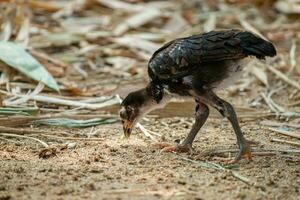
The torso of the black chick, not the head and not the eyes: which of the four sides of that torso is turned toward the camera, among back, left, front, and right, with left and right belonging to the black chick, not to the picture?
left

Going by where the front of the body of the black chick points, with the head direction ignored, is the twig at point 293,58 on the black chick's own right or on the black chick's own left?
on the black chick's own right

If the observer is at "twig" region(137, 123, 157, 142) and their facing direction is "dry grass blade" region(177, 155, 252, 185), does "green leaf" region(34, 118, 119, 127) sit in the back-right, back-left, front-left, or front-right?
back-right

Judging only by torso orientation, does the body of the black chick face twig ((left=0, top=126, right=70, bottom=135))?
yes

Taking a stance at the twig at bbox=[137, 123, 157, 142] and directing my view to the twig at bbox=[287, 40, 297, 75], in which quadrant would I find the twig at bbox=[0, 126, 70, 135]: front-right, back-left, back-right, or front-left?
back-left

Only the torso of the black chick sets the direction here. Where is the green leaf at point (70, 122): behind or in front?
in front
